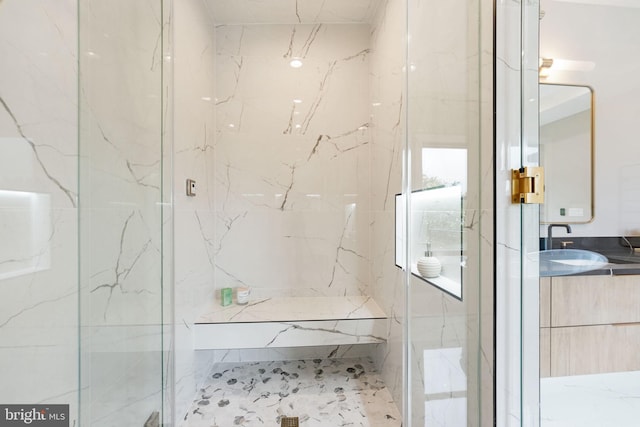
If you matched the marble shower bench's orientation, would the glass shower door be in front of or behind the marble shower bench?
in front

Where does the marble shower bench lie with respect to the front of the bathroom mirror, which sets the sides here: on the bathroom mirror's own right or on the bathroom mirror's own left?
on the bathroom mirror's own right

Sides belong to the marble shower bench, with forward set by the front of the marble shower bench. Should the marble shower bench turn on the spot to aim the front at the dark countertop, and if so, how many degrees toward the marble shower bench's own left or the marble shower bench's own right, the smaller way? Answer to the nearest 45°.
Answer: approximately 45° to the marble shower bench's own left

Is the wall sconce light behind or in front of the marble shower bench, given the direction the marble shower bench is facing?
in front

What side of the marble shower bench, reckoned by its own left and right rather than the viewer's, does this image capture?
front

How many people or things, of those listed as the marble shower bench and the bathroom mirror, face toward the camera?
2

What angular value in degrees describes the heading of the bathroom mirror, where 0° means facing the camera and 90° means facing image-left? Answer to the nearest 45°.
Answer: approximately 0°

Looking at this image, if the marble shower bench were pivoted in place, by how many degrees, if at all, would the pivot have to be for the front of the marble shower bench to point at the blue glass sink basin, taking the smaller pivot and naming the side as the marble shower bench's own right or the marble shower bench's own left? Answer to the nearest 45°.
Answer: approximately 45° to the marble shower bench's own left
